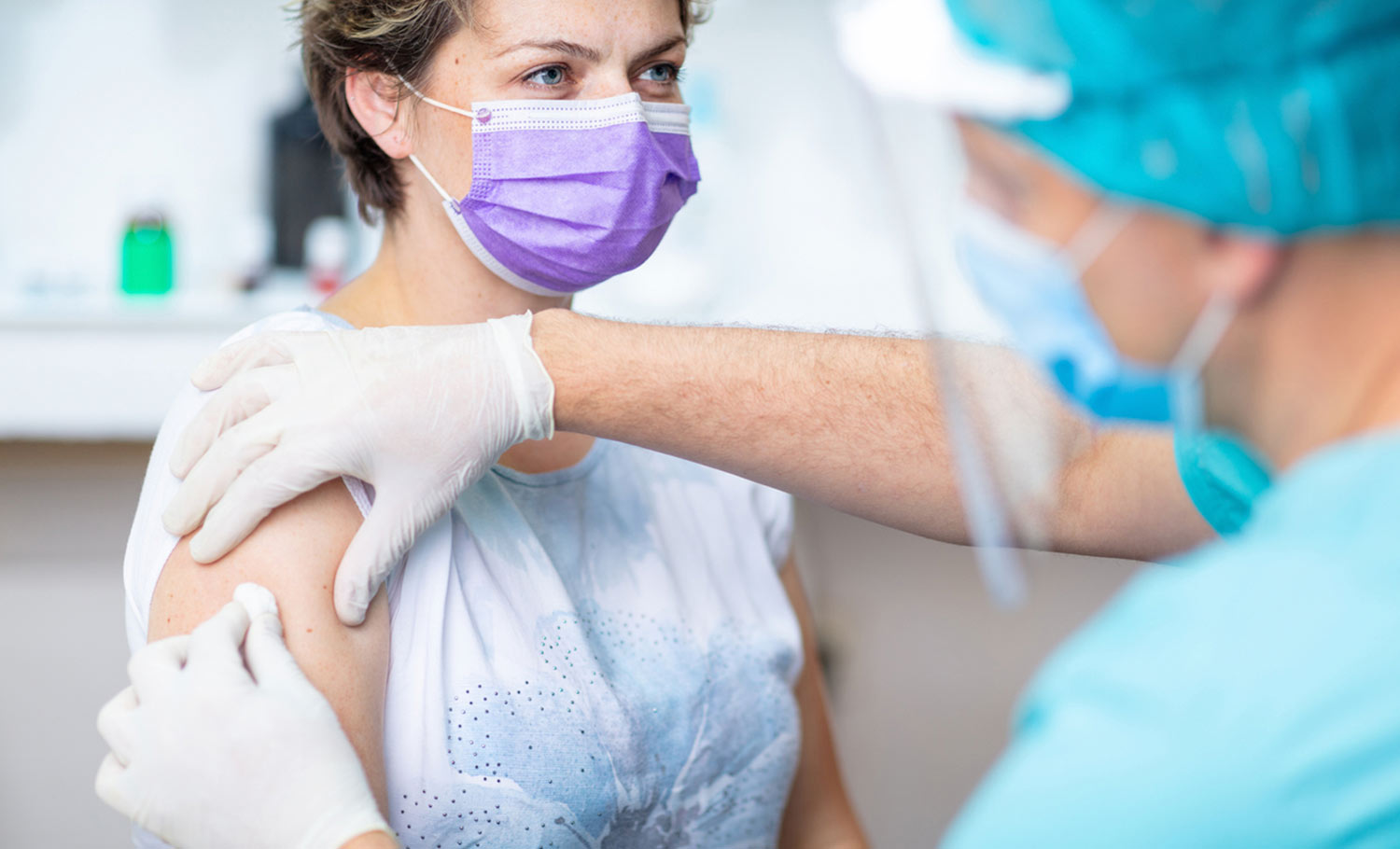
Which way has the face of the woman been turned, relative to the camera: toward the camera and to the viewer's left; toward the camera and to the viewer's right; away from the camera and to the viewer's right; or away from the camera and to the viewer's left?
toward the camera and to the viewer's right

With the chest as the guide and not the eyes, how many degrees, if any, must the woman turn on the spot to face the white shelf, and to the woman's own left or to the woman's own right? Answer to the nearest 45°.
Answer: approximately 180°

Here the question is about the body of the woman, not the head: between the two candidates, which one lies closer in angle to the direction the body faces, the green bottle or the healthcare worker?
the healthcare worker

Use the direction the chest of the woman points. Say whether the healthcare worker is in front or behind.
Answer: in front

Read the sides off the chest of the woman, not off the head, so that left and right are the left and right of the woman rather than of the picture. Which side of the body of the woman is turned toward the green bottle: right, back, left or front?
back

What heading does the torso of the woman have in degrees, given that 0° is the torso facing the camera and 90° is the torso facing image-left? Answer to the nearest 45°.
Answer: approximately 315°
